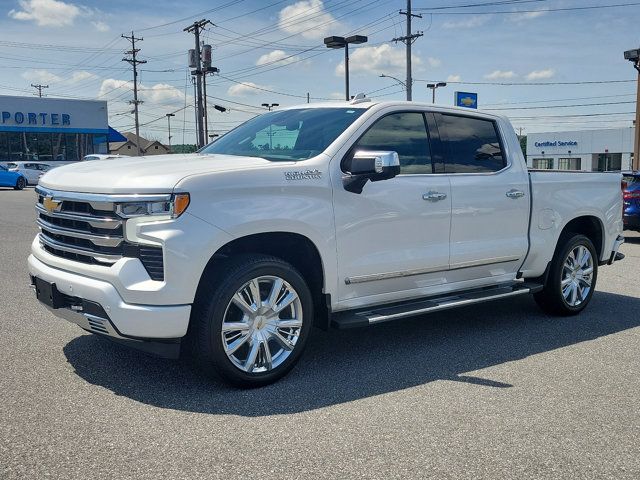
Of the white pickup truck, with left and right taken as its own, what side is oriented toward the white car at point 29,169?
right

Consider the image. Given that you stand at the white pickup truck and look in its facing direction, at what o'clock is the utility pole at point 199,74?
The utility pole is roughly at 4 o'clock from the white pickup truck.

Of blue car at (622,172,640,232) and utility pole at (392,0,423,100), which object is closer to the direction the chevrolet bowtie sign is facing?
the blue car

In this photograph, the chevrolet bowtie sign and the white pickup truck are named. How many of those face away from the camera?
0

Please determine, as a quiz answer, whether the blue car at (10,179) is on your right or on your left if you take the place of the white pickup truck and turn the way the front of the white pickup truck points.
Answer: on your right

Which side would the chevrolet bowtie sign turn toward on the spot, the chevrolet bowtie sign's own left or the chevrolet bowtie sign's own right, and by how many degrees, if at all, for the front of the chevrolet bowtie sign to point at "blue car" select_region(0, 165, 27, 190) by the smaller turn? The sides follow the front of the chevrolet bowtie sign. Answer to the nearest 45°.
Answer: approximately 45° to the chevrolet bowtie sign's own right

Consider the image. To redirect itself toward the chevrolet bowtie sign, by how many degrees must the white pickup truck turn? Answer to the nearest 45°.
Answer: approximately 135° to its right

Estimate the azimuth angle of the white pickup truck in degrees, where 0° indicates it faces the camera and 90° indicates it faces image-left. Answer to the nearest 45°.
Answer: approximately 45°

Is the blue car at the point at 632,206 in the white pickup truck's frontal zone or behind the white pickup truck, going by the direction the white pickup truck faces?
behind

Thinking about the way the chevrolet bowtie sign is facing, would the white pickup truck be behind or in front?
in front

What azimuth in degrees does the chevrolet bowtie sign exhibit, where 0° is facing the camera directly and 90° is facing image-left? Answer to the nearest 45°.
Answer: approximately 0°

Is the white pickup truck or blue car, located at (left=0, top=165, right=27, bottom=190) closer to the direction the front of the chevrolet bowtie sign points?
the white pickup truck

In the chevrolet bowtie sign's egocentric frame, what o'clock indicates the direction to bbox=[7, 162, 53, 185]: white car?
The white car is roughly at 4 o'clock from the chevrolet bowtie sign.
